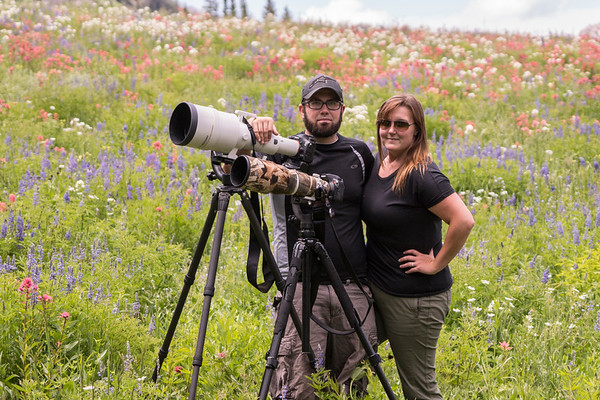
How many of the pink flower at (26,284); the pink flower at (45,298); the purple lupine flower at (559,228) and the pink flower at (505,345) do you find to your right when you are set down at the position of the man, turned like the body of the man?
2

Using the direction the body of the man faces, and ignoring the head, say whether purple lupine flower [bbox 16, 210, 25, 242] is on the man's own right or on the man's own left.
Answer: on the man's own right

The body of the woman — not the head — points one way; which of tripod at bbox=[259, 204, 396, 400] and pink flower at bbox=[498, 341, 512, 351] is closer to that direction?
the tripod

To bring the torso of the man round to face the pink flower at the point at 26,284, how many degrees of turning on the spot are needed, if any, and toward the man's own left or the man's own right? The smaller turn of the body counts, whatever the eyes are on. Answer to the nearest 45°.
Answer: approximately 90° to the man's own right

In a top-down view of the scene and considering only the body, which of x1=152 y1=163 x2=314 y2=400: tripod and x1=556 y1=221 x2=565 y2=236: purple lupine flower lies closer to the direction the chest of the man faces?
the tripod

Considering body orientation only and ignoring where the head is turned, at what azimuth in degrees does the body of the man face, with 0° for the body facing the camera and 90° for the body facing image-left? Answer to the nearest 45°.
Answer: approximately 0°

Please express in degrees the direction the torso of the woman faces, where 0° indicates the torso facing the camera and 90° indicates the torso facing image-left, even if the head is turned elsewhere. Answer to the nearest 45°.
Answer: approximately 45°

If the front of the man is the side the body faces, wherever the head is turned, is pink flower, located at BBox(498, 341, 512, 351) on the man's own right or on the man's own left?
on the man's own left

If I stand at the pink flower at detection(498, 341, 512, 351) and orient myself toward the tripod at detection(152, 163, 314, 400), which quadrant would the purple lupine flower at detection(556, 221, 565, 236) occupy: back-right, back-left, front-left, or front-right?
back-right
